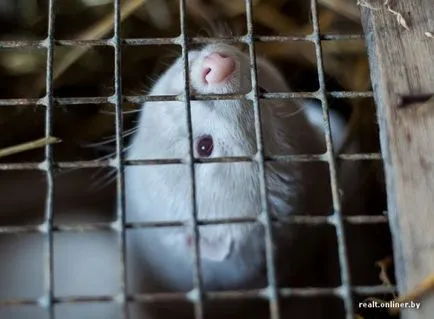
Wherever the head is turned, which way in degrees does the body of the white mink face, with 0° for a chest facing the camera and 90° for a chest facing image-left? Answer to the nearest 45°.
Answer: approximately 0°
